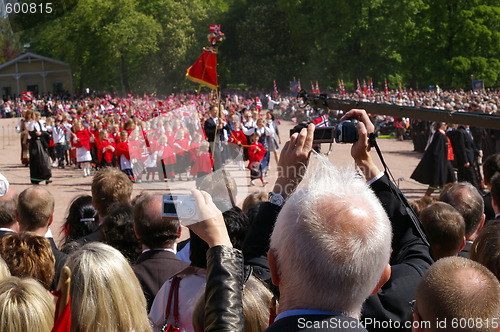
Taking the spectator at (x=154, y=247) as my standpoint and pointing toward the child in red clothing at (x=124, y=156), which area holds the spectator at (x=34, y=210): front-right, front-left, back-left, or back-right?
front-left

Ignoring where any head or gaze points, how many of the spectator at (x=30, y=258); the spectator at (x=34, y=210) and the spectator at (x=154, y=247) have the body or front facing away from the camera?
3

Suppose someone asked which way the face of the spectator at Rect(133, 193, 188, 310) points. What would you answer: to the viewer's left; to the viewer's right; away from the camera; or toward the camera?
away from the camera

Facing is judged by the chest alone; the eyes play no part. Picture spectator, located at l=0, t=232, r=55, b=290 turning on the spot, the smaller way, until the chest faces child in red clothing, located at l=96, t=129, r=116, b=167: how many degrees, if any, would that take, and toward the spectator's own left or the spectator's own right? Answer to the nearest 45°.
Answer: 0° — they already face them

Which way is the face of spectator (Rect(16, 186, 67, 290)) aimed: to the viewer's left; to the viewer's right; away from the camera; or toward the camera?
away from the camera

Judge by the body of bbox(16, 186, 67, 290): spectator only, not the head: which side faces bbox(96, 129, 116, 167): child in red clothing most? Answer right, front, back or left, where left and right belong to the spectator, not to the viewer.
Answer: front

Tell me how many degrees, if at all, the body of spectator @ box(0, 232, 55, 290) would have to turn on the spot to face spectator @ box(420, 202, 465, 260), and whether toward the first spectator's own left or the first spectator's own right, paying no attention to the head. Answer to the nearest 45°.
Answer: approximately 90° to the first spectator's own right

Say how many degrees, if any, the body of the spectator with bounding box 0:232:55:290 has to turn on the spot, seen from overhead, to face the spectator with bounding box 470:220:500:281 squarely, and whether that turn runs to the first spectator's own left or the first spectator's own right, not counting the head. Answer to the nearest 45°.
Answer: approximately 135° to the first spectator's own right

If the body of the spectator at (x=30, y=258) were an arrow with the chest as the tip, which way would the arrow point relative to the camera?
away from the camera

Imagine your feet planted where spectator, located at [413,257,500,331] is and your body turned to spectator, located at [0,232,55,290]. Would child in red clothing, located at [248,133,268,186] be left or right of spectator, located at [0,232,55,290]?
right

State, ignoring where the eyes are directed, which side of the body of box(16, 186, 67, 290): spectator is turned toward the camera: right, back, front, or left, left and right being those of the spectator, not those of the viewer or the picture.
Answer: back

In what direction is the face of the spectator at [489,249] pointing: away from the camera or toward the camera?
away from the camera

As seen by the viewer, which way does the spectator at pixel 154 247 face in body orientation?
away from the camera

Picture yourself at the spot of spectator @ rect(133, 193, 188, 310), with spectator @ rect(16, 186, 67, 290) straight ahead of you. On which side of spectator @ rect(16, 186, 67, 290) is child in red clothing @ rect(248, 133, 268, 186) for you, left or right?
right

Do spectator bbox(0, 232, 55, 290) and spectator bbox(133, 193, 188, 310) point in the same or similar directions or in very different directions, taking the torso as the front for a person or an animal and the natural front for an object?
same or similar directions
